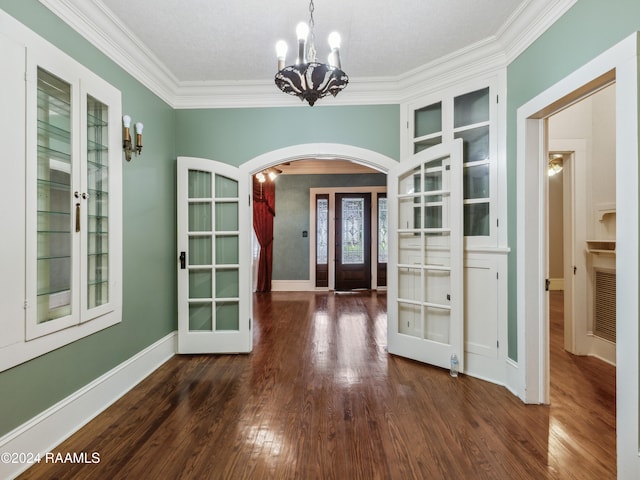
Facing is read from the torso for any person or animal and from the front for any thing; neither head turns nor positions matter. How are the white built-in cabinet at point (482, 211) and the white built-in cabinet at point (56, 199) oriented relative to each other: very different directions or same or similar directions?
very different directions

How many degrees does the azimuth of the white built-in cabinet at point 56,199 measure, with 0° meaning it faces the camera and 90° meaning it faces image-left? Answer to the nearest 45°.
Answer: approximately 315°

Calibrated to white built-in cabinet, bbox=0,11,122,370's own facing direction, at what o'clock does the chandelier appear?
The chandelier is roughly at 12 o'clock from the white built-in cabinet.

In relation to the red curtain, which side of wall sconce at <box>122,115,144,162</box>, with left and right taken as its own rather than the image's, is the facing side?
left

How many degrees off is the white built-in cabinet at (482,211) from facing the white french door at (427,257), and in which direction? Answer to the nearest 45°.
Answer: approximately 45° to its right

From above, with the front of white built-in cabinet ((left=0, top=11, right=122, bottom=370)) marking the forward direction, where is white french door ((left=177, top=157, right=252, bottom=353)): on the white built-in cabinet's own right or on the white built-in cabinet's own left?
on the white built-in cabinet's own left
